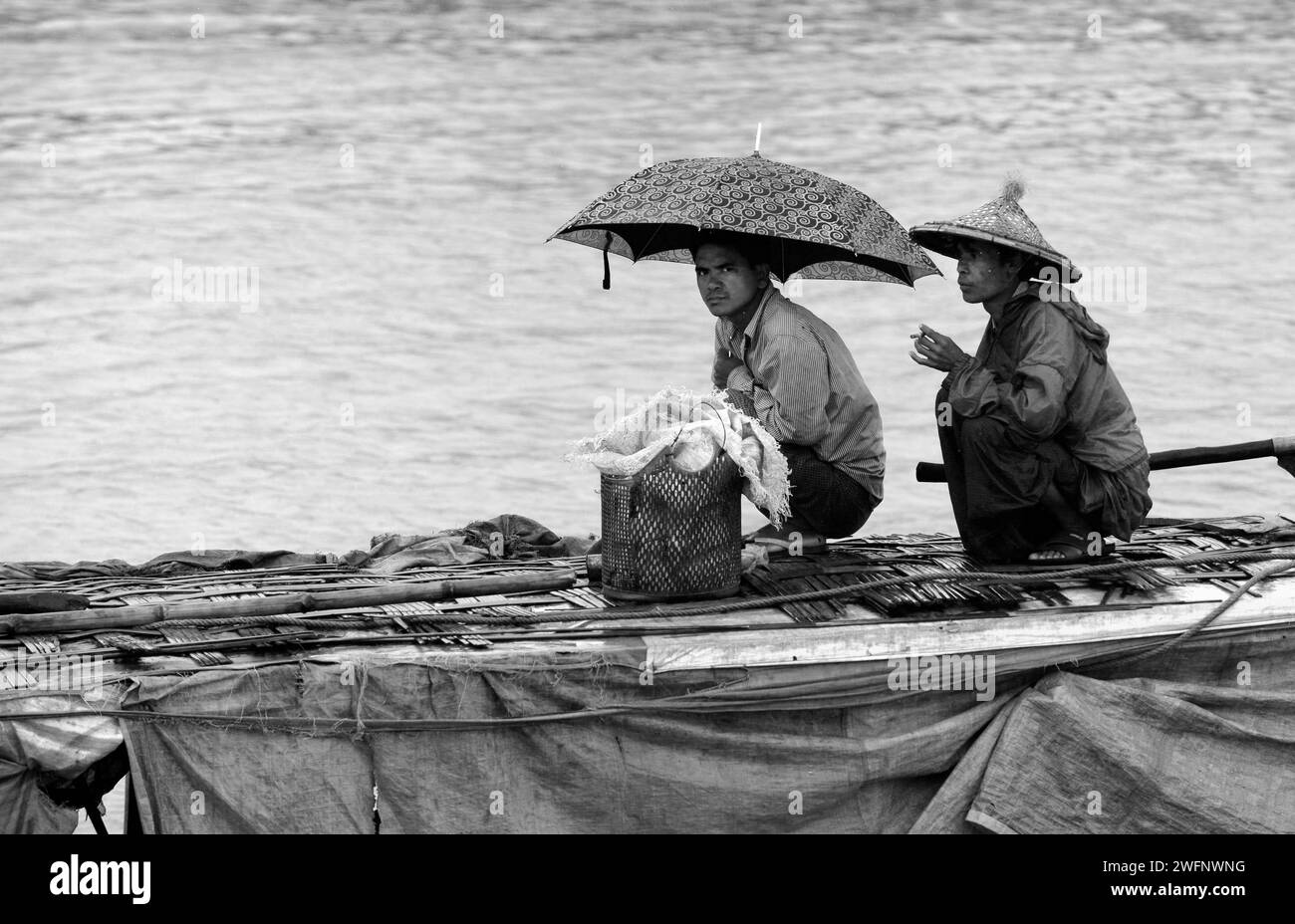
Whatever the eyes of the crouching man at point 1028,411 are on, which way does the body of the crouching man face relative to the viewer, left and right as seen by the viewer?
facing to the left of the viewer

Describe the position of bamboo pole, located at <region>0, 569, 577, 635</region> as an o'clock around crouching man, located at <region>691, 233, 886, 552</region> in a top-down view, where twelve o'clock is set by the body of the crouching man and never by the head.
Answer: The bamboo pole is roughly at 11 o'clock from the crouching man.

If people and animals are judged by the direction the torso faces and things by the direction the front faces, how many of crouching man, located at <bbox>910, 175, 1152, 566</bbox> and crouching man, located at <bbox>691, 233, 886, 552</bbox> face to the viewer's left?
2

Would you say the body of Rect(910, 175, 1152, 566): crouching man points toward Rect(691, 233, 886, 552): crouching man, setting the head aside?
yes

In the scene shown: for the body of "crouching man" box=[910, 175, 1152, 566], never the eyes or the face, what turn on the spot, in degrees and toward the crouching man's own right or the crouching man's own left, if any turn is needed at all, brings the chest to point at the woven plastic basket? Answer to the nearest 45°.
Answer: approximately 45° to the crouching man's own left

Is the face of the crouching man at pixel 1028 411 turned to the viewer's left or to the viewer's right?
to the viewer's left

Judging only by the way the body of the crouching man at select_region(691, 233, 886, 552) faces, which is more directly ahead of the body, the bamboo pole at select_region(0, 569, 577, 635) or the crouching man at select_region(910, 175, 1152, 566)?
the bamboo pole

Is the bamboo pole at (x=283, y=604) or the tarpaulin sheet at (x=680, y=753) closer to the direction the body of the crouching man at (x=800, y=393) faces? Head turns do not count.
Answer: the bamboo pole

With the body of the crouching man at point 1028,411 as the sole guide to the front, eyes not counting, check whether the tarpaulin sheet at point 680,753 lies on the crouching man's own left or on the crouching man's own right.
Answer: on the crouching man's own left

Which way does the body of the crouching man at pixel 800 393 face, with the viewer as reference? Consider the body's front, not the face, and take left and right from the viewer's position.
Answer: facing to the left of the viewer

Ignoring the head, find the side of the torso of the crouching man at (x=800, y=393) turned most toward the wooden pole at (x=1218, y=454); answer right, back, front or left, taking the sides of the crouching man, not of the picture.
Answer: back
